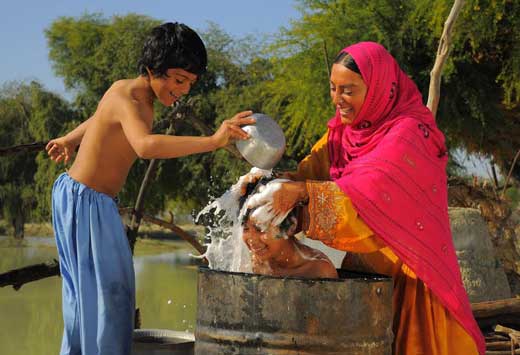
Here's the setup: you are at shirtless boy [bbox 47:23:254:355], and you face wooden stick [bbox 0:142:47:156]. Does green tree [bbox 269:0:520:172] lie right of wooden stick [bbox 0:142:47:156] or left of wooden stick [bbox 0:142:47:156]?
right

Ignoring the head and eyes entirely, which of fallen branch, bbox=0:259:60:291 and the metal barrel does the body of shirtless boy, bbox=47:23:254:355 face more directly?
the metal barrel

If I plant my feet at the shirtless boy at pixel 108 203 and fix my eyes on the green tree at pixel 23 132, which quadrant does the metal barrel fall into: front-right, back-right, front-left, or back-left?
back-right

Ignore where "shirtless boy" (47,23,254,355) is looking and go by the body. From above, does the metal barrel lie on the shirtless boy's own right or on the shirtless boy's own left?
on the shirtless boy's own right

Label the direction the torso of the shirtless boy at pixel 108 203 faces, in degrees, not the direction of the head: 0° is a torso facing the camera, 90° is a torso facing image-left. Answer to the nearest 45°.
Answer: approximately 270°

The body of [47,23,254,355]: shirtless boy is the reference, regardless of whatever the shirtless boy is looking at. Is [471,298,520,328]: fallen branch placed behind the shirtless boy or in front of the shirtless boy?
in front

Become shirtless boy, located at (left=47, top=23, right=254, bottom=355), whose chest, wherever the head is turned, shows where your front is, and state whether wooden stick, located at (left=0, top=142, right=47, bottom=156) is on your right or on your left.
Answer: on your left

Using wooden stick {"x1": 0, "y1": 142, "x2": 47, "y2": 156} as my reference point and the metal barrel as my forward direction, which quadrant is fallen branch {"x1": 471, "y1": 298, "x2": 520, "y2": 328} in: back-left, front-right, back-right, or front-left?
front-left

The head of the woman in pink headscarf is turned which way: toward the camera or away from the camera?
toward the camera

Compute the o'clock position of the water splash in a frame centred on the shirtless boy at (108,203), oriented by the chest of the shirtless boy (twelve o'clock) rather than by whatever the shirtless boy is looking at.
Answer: The water splash is roughly at 1 o'clock from the shirtless boy.
